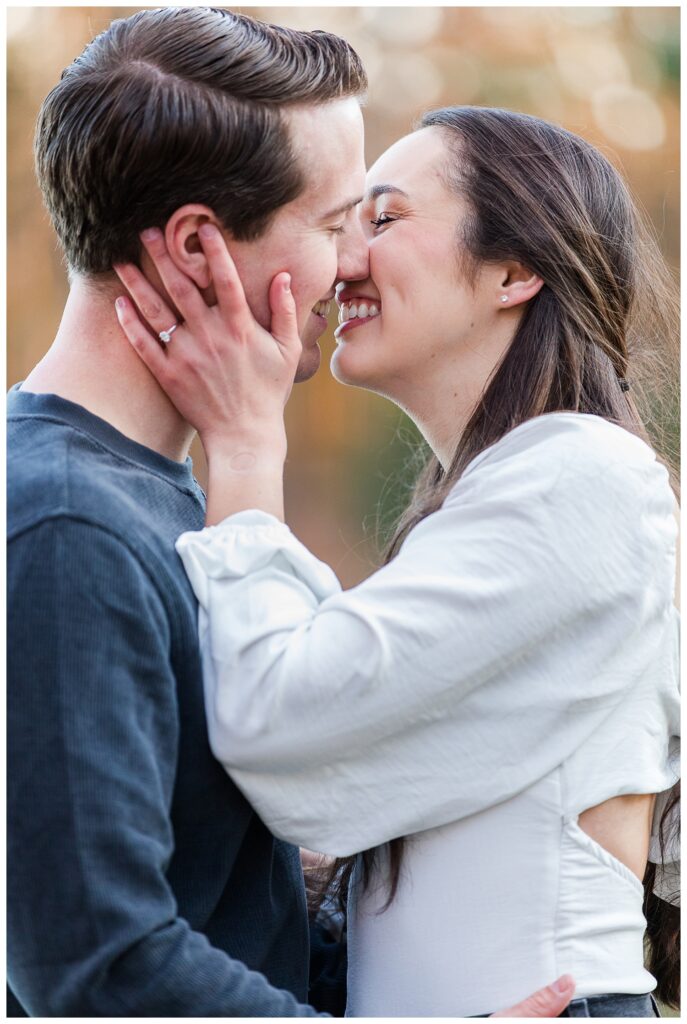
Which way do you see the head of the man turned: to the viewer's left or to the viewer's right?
to the viewer's right

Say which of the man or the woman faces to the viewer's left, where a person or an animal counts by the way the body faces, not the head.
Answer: the woman

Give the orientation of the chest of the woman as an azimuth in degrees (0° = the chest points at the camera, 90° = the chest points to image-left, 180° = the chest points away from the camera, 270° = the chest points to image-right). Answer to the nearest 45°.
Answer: approximately 90°

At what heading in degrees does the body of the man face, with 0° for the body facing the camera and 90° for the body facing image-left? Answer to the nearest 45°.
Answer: approximately 270°

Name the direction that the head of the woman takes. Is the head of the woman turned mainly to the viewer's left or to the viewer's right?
to the viewer's left

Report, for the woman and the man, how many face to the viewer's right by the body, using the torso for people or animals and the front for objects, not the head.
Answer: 1

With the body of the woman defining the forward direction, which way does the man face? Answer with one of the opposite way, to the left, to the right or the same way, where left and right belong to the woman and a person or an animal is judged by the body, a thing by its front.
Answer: the opposite way
